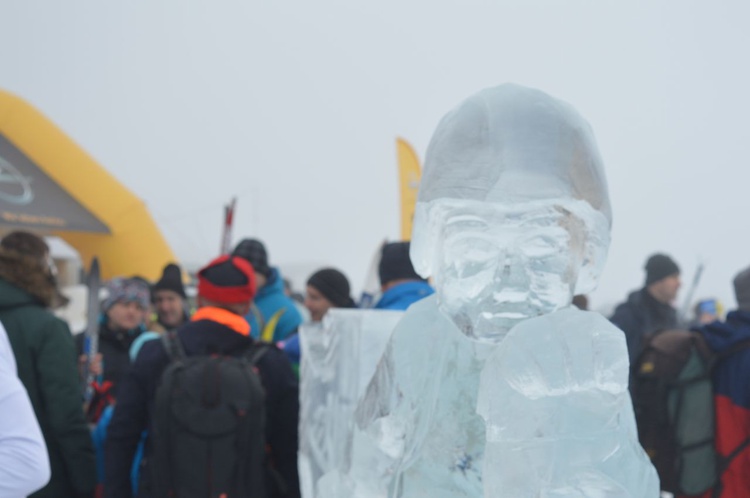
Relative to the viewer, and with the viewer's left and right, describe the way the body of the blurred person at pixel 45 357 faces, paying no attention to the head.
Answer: facing away from the viewer and to the right of the viewer

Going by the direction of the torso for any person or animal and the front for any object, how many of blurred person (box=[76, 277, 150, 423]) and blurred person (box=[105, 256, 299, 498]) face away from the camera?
1

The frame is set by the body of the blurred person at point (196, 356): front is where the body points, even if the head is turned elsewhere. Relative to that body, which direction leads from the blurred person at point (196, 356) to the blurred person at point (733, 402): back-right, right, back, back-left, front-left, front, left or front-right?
right

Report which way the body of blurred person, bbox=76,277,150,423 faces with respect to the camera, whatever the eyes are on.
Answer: toward the camera

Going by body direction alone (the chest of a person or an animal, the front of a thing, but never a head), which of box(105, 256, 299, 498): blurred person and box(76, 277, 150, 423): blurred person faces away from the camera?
box(105, 256, 299, 498): blurred person

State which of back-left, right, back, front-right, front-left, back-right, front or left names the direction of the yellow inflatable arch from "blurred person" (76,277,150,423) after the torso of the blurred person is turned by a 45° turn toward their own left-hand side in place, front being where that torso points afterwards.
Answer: back-left

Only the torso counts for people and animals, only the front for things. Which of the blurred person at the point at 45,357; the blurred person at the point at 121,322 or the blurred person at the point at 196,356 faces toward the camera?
the blurred person at the point at 121,322

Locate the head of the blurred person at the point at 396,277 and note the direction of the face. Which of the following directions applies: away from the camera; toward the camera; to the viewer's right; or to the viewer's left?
away from the camera

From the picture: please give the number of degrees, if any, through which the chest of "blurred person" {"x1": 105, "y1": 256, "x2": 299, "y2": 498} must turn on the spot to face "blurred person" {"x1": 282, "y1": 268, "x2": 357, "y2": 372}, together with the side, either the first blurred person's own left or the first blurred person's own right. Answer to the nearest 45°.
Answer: approximately 45° to the first blurred person's own right

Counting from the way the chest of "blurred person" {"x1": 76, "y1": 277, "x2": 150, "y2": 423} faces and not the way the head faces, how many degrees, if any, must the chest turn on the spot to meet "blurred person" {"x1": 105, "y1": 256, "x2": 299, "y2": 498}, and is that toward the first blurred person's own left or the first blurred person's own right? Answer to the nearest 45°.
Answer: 0° — they already face them

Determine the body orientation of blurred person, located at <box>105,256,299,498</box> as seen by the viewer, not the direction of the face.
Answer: away from the camera

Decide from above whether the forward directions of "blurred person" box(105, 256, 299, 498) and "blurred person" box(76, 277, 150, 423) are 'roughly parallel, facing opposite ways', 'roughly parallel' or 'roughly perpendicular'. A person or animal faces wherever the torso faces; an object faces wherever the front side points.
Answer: roughly parallel, facing opposite ways
